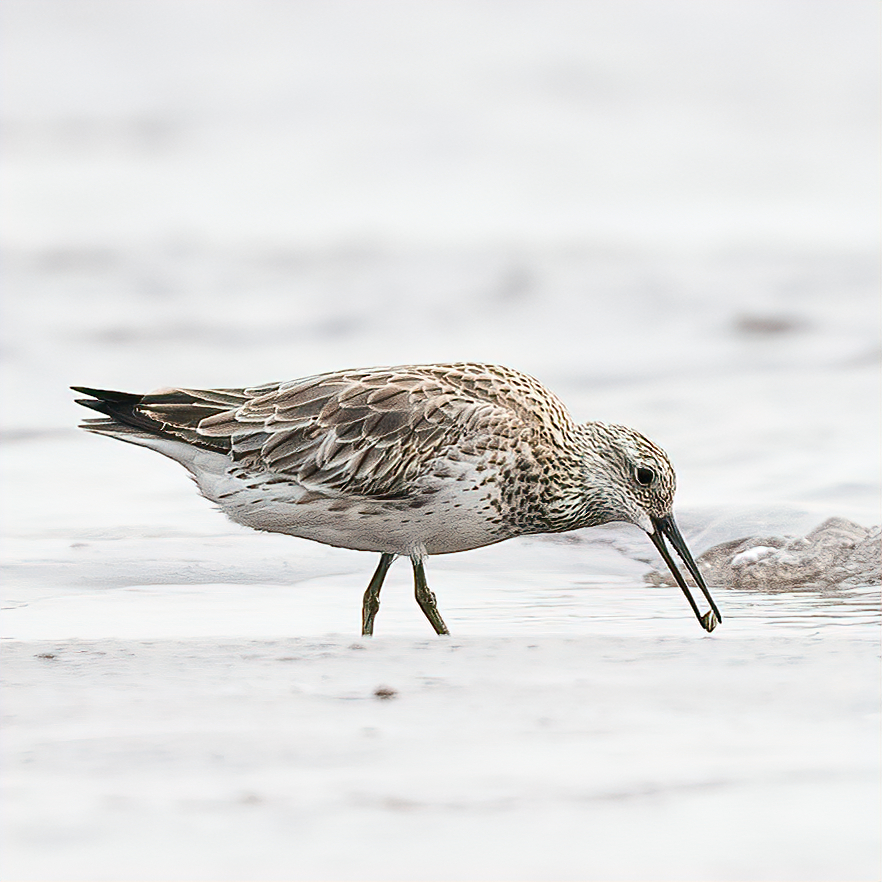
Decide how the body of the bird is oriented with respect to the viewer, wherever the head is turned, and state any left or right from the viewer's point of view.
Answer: facing to the right of the viewer
